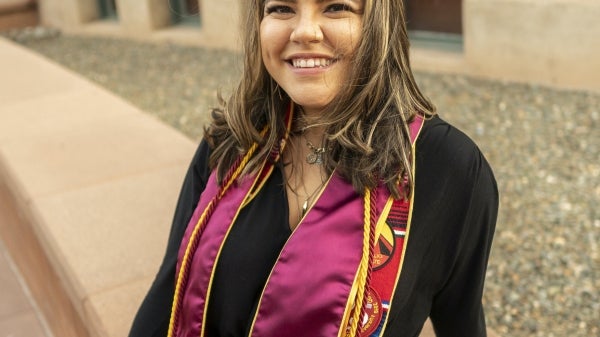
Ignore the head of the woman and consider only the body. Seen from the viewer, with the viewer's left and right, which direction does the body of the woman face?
facing the viewer and to the left of the viewer

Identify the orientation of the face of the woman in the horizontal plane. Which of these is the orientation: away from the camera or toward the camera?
toward the camera
